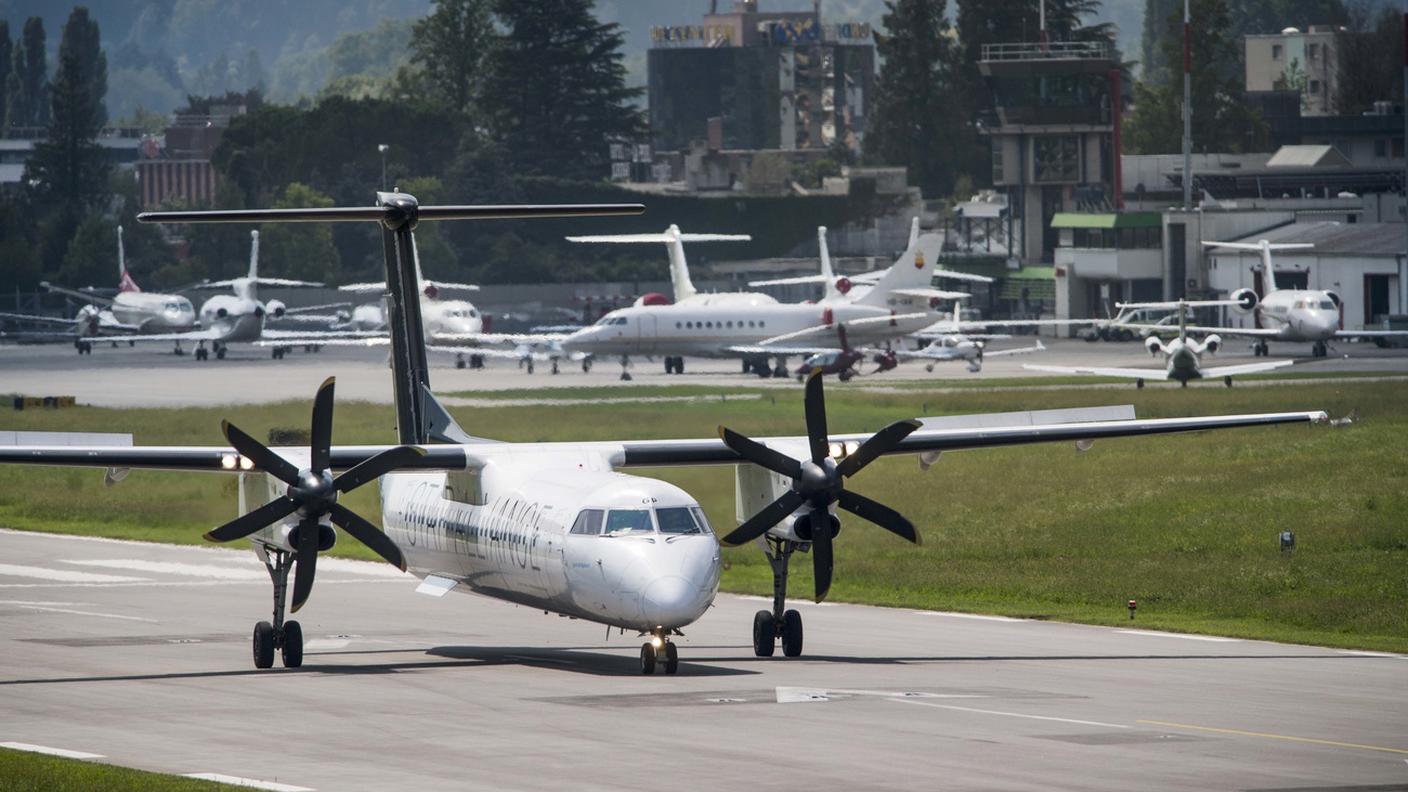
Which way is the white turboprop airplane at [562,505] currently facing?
toward the camera
